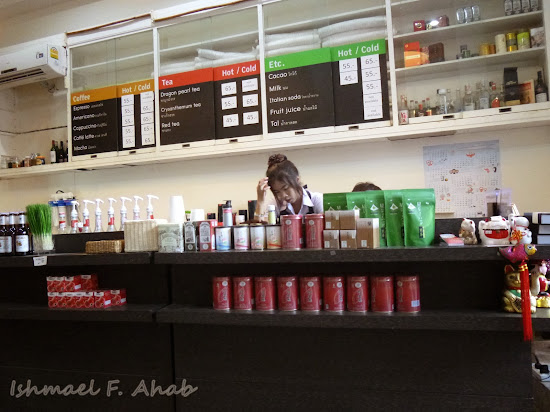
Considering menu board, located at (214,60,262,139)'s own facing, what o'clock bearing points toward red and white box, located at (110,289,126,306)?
The red and white box is roughly at 1 o'clock from the menu board.

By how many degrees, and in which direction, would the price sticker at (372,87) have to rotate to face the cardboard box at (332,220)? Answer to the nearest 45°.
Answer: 0° — it already faces it

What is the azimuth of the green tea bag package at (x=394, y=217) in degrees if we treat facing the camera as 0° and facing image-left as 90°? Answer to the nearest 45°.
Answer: approximately 0°

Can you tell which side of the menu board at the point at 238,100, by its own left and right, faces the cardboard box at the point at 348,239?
front

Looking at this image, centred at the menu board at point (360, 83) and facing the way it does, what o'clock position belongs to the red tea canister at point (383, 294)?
The red tea canister is roughly at 12 o'clock from the menu board.

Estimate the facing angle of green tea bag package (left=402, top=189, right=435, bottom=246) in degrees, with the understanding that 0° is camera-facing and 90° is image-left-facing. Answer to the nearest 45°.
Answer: approximately 0°
